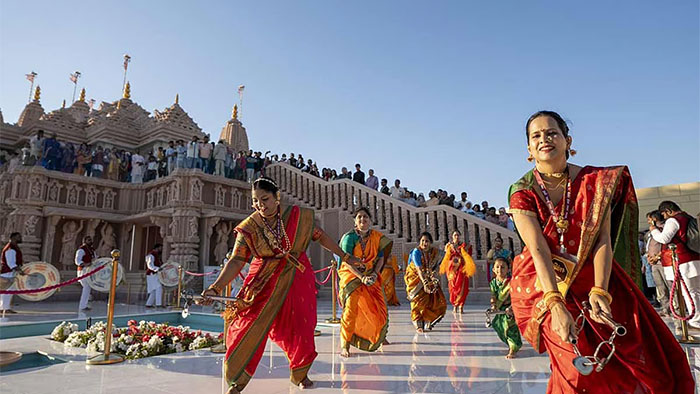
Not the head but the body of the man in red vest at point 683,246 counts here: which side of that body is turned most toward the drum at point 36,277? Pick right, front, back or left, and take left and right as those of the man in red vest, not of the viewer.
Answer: front

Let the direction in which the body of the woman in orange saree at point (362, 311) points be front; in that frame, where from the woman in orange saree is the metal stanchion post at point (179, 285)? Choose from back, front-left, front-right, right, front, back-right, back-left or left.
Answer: back-right

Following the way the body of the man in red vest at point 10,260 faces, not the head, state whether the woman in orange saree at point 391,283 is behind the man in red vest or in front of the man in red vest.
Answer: in front

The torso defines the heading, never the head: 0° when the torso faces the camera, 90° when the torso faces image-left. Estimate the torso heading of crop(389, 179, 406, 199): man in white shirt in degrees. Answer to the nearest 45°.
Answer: approximately 0°

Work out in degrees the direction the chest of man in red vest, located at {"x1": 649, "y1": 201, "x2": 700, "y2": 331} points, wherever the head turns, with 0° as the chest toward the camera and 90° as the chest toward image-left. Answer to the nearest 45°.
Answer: approximately 90°

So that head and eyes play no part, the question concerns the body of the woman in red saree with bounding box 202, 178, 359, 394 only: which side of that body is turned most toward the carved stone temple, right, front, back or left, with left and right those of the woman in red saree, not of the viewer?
back

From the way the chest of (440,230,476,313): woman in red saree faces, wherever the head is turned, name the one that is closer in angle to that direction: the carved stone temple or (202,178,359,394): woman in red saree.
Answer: the woman in red saree

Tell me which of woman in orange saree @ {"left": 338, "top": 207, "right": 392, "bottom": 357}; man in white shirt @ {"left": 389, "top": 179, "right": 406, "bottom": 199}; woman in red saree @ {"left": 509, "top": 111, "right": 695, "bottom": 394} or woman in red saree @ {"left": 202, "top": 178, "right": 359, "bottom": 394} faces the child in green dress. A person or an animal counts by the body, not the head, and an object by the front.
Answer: the man in white shirt
